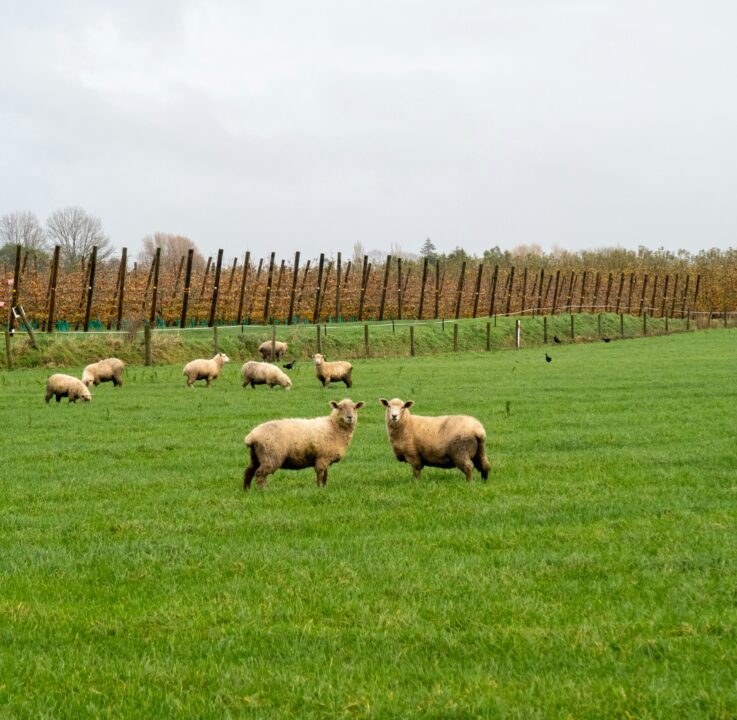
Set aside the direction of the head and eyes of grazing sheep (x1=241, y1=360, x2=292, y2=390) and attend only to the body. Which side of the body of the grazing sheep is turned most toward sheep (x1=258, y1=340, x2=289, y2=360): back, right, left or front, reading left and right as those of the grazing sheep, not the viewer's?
left

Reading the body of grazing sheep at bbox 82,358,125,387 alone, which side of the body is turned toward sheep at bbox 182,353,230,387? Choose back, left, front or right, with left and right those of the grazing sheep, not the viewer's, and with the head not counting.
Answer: back

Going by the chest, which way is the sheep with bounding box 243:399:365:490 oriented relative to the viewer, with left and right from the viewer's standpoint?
facing to the right of the viewer

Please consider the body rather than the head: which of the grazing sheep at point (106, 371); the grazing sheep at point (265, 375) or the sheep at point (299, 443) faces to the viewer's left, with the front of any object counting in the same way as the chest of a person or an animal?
the grazing sheep at point (106, 371)

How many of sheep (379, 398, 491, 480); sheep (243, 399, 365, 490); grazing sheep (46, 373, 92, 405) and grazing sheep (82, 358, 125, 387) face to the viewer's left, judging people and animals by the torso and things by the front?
2

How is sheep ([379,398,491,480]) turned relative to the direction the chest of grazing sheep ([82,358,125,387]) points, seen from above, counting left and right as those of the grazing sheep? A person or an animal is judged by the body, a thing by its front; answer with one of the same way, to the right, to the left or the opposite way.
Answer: the same way

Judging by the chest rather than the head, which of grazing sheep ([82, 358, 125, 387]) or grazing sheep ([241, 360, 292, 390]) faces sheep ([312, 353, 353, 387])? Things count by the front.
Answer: grazing sheep ([241, 360, 292, 390])

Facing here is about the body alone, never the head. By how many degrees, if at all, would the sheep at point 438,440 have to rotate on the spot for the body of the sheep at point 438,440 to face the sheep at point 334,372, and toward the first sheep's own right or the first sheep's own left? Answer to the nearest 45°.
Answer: approximately 90° to the first sheep's own right

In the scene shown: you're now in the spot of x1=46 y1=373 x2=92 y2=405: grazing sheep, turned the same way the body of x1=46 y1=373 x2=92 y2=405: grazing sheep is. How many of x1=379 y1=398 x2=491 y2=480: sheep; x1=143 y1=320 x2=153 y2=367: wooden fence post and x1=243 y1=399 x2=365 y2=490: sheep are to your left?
1

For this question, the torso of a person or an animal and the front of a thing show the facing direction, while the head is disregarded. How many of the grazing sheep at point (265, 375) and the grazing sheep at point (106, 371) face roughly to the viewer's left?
1

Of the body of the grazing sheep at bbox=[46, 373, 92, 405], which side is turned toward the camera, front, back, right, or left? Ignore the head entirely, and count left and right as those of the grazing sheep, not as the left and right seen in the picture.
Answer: right

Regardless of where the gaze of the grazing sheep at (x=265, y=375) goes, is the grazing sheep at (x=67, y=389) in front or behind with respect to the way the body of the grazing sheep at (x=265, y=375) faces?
behind

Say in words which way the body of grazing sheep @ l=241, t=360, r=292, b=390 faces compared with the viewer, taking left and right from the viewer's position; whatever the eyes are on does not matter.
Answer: facing to the right of the viewer

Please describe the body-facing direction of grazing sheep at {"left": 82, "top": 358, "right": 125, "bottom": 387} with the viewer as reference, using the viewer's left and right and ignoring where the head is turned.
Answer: facing to the left of the viewer

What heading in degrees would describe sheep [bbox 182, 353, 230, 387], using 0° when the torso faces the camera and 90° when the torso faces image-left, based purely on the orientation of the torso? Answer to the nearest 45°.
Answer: approximately 270°

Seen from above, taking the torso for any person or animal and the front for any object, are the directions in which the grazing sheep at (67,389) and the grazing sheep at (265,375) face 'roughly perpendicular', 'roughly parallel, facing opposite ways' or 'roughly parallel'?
roughly parallel

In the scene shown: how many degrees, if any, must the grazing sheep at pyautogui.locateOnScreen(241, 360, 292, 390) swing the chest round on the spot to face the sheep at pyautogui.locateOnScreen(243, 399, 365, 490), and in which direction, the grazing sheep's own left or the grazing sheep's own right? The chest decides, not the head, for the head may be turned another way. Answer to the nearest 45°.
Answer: approximately 90° to the grazing sheep's own right

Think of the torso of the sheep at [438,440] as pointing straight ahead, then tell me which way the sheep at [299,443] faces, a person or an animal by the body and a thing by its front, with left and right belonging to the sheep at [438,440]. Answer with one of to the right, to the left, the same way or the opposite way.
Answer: the opposite way

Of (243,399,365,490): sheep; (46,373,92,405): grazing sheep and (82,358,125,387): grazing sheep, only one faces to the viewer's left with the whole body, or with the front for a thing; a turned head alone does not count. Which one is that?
(82,358,125,387): grazing sheep

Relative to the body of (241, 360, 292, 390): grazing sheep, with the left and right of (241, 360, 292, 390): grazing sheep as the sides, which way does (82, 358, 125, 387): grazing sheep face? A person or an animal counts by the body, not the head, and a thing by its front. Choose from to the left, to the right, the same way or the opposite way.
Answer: the opposite way

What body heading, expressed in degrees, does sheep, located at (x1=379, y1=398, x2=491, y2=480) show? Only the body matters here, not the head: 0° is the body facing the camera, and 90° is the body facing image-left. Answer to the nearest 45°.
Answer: approximately 90°

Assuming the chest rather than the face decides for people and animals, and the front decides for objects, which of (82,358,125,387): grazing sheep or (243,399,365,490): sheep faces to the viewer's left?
the grazing sheep
